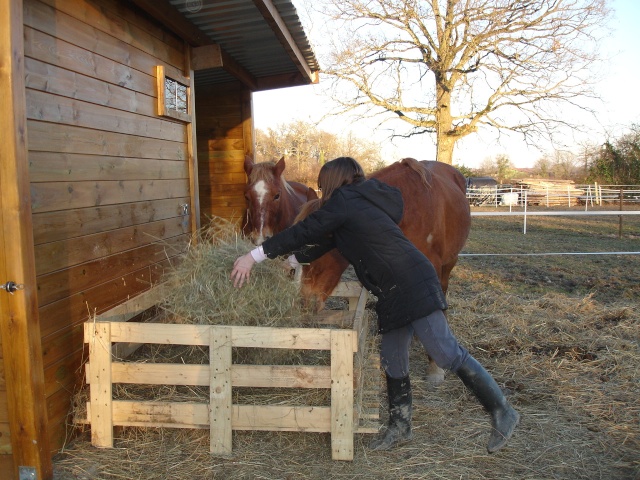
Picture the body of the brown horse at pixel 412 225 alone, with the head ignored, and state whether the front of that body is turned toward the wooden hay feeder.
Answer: yes

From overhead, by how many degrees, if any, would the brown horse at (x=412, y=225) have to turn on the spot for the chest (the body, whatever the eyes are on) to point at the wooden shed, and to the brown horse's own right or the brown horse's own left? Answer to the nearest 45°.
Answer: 0° — it already faces it

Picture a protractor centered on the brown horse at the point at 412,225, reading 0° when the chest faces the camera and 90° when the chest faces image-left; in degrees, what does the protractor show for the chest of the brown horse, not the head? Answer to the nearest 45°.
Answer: approximately 45°

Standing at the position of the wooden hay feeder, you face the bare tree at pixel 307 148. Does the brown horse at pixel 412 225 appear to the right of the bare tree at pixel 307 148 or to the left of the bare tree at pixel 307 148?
right

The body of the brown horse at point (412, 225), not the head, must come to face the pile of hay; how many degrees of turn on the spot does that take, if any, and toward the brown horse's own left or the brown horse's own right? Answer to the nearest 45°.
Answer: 0° — it already faces it

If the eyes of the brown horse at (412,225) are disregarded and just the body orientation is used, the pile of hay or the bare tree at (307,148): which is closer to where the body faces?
the pile of hay
